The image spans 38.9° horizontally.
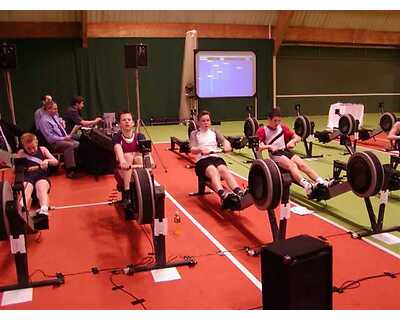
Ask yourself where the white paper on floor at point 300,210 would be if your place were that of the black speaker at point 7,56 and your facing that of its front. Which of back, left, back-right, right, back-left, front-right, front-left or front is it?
front-left

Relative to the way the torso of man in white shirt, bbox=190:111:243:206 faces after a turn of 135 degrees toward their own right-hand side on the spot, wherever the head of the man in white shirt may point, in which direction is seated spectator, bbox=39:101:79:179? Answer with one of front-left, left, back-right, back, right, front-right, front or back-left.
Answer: front-right

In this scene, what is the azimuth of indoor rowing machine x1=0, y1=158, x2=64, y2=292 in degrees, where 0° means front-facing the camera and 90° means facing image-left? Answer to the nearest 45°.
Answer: approximately 0°

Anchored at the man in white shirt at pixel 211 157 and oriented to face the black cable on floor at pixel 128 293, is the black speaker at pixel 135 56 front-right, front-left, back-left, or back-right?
back-right

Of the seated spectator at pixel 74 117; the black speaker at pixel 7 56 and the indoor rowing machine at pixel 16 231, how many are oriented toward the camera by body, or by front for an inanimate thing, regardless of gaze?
2

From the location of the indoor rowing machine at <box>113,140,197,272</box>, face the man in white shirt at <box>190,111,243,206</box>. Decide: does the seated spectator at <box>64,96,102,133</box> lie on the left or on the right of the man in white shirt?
left

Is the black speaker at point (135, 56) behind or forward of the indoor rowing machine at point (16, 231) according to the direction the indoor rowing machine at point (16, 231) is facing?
behind

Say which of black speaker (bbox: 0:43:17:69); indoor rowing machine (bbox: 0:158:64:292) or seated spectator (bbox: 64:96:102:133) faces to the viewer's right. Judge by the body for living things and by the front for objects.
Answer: the seated spectator

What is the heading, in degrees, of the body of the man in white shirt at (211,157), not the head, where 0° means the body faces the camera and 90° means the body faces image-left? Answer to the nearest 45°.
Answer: approximately 315°

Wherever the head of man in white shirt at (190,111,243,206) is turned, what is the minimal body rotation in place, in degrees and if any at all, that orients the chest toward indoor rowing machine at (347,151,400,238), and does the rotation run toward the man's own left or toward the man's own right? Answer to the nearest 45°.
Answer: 0° — they already face it
